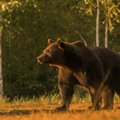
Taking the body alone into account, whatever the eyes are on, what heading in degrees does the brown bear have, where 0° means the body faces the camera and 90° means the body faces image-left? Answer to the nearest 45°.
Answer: approximately 90°
